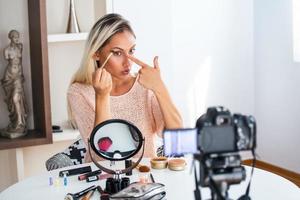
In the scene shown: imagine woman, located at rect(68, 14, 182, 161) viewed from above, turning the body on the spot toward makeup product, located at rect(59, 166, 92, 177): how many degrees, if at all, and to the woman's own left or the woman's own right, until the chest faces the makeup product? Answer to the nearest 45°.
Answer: approximately 45° to the woman's own right

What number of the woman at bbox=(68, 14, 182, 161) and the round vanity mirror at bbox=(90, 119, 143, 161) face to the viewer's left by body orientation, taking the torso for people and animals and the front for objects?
0

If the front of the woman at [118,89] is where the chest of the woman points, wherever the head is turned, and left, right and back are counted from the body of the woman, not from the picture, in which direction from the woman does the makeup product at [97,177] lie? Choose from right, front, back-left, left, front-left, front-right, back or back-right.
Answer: front-right

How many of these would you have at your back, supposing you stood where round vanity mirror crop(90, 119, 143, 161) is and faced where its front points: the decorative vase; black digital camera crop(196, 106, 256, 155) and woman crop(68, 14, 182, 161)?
2

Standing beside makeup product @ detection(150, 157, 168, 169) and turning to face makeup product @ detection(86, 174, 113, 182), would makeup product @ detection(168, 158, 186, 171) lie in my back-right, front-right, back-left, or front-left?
back-left

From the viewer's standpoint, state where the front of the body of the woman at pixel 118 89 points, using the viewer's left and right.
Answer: facing the viewer and to the right of the viewer

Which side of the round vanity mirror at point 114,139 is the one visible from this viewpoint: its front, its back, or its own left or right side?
front

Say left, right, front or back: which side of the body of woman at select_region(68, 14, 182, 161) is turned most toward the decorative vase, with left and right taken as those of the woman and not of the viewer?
back
